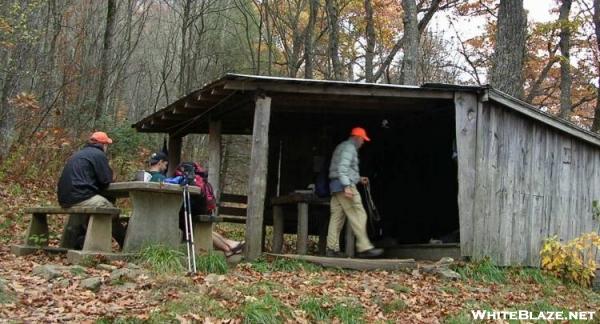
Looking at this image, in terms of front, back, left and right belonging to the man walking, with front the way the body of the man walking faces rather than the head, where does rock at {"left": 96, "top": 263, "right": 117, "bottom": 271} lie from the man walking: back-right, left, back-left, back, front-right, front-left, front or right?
back-right

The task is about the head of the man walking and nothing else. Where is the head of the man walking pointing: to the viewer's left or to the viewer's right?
to the viewer's right

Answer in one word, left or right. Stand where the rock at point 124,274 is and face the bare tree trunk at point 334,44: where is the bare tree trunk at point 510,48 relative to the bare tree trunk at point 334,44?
right

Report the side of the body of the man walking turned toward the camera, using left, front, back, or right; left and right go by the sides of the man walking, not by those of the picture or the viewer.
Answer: right

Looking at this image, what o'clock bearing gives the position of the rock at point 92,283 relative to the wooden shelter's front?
The rock is roughly at 12 o'clock from the wooden shelter.

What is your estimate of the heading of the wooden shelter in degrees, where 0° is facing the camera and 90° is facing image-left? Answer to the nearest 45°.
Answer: approximately 45°

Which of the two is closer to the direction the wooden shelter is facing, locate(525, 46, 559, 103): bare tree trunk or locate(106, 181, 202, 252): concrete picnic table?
the concrete picnic table

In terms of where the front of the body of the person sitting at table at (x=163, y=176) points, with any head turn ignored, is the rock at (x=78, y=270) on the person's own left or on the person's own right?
on the person's own right

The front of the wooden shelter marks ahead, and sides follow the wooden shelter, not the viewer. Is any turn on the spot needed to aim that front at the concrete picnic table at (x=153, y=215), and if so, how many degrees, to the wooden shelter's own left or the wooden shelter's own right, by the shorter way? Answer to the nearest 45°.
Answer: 0° — it already faces it

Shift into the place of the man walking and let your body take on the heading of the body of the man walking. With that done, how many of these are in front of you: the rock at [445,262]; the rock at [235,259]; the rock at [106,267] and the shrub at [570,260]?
2
